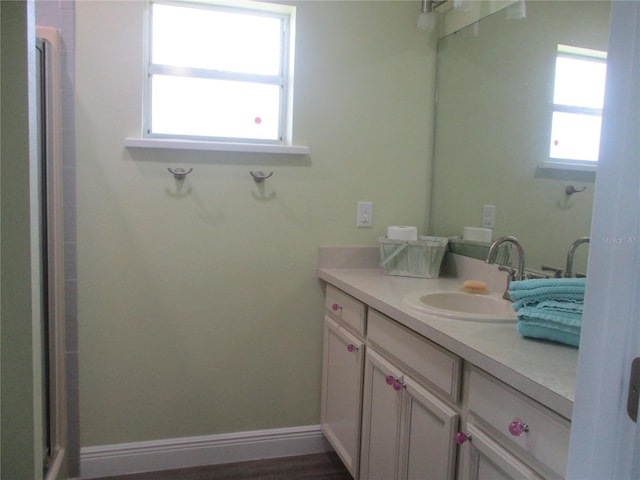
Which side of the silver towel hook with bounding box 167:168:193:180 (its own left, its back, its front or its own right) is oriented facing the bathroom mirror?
left

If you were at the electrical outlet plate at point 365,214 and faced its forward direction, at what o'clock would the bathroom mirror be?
The bathroom mirror is roughly at 10 o'clock from the electrical outlet plate.

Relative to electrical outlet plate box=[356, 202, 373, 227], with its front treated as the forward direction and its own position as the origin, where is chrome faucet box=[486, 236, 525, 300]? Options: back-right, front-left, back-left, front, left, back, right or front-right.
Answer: front-left

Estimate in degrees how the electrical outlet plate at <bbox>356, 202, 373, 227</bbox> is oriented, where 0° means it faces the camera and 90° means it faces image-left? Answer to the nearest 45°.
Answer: approximately 0°

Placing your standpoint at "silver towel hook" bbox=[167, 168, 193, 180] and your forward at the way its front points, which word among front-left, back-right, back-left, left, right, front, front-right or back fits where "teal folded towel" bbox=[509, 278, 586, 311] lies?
front-left

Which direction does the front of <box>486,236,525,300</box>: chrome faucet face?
to the viewer's left

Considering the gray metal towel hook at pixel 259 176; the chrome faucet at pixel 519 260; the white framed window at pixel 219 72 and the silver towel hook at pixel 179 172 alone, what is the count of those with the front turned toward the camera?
3
